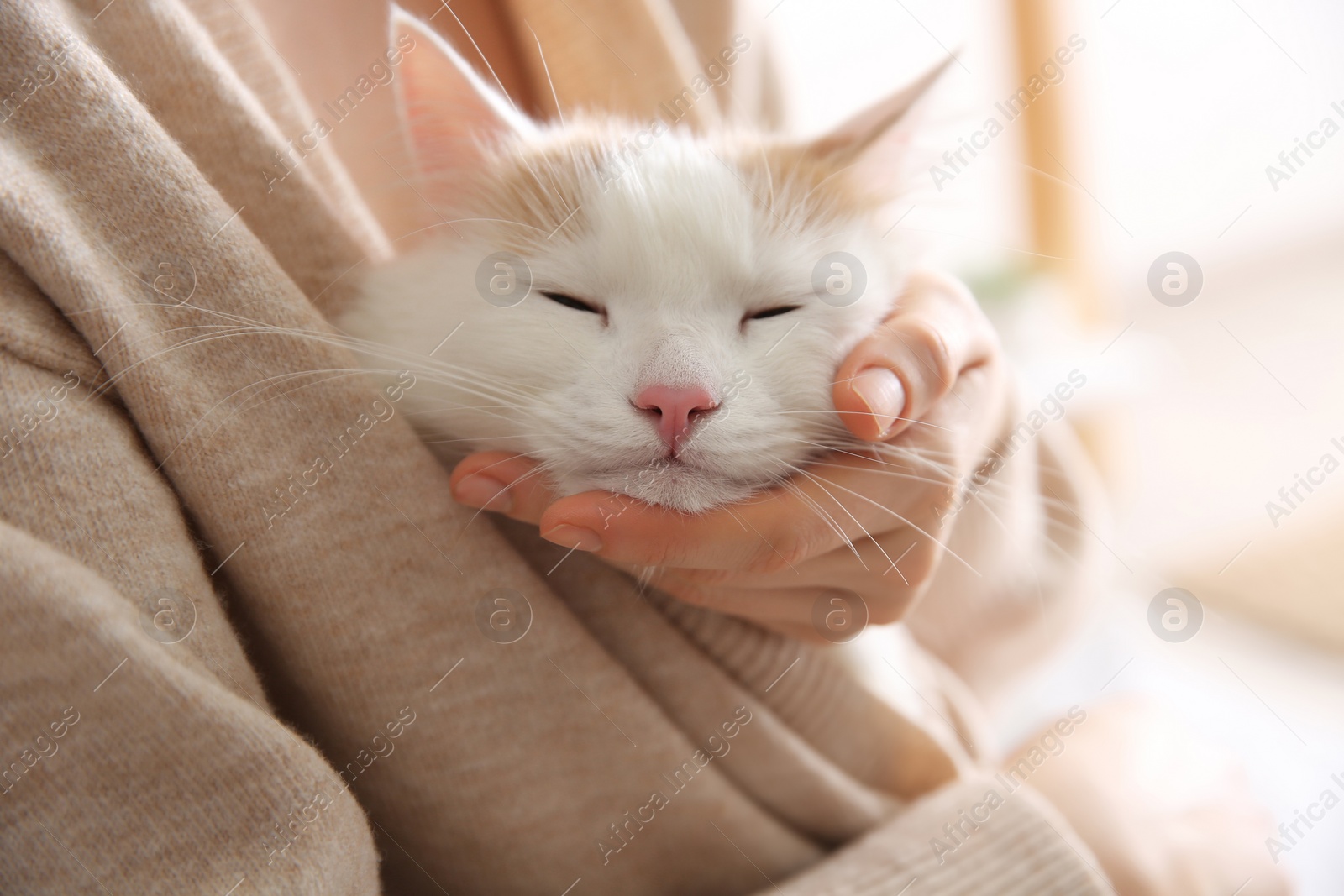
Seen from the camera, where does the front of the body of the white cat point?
toward the camera
